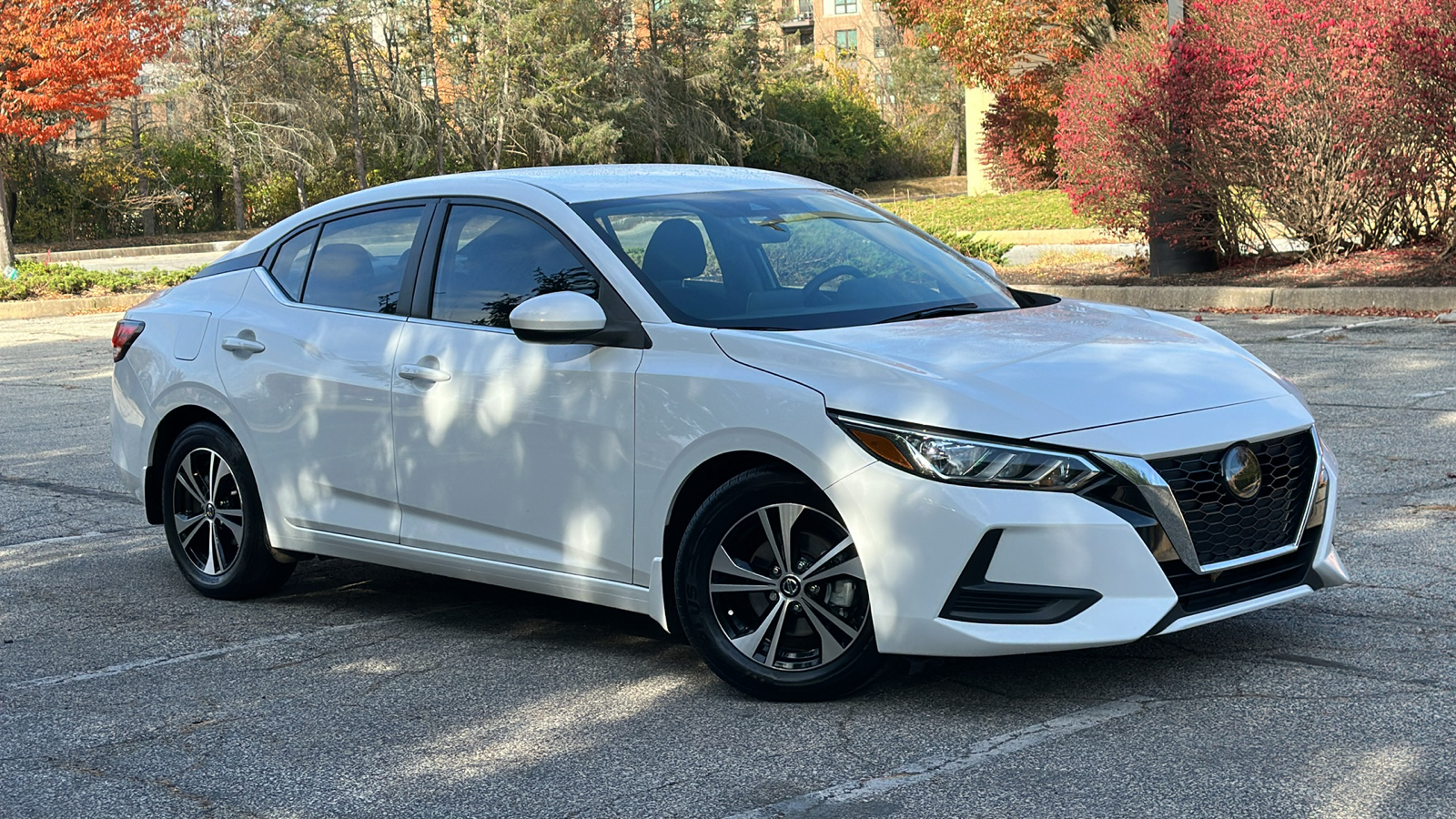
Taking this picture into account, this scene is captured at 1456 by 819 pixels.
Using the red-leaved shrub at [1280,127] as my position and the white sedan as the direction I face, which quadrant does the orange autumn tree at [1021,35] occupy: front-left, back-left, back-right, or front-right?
back-right

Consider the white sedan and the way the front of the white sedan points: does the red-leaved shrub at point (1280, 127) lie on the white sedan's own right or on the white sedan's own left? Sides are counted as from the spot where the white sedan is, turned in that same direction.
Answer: on the white sedan's own left

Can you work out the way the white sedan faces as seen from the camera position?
facing the viewer and to the right of the viewer

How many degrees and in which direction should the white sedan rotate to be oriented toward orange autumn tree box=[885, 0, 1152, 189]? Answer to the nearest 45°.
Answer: approximately 135° to its left

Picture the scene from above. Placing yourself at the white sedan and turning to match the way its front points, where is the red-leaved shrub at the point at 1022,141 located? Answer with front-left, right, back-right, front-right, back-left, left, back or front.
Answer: back-left
